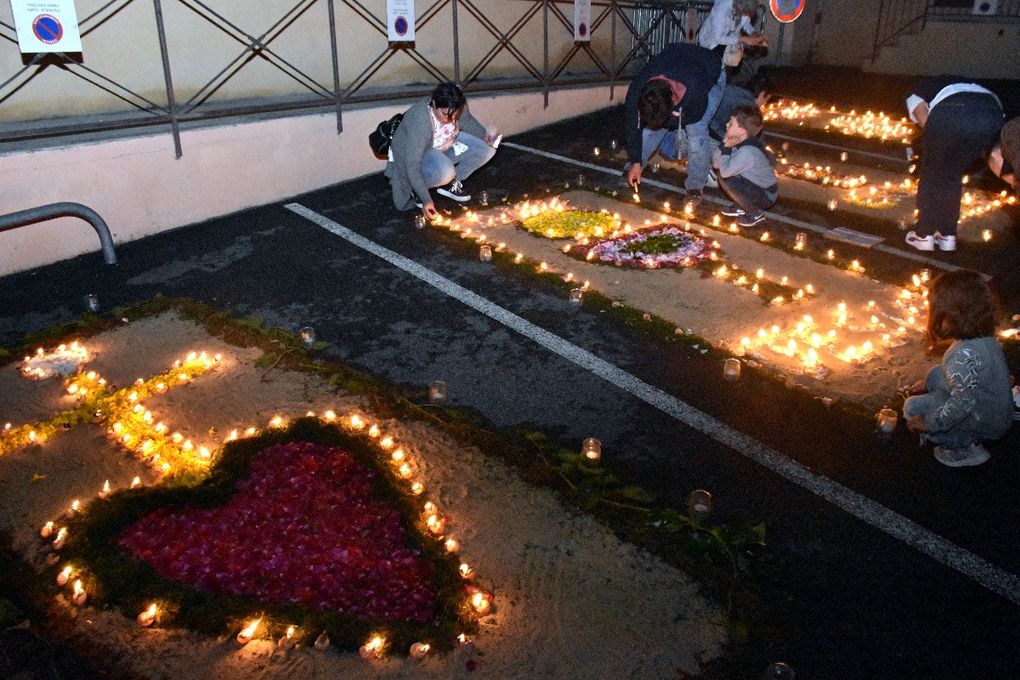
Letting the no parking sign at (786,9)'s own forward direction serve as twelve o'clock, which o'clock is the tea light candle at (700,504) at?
The tea light candle is roughly at 12 o'clock from the no parking sign.

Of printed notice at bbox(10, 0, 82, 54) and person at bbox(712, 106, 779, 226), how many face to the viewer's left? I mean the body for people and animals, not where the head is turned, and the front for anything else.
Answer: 1

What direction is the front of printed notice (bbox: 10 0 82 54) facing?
toward the camera

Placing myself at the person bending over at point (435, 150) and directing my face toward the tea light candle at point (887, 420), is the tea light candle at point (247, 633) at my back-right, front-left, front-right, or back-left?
front-right

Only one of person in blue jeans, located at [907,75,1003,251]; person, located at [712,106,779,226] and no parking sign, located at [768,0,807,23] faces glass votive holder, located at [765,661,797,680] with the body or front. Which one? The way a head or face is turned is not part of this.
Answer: the no parking sign

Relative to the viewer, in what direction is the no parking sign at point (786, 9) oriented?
toward the camera

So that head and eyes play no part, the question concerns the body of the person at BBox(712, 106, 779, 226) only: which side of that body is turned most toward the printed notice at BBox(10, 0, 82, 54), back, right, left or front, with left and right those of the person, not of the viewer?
front

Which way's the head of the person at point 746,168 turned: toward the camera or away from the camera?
toward the camera

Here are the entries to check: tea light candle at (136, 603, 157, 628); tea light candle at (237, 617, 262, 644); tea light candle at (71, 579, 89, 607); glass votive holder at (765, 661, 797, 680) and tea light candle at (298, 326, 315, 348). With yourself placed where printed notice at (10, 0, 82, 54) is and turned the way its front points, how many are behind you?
0
